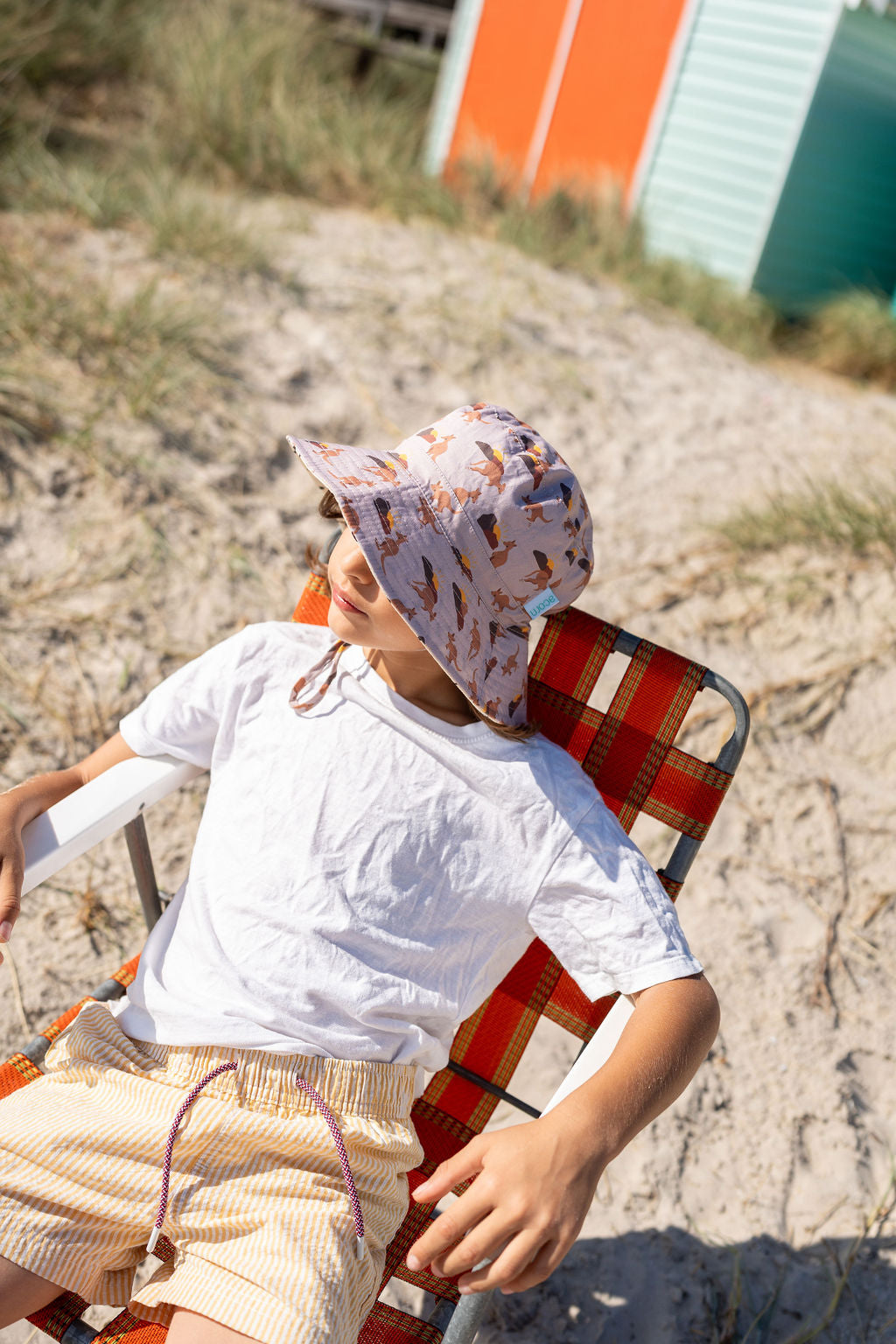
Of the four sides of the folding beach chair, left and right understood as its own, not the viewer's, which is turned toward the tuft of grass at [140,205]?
right

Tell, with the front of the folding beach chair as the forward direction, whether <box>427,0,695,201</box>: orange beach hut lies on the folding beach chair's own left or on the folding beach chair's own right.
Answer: on the folding beach chair's own right

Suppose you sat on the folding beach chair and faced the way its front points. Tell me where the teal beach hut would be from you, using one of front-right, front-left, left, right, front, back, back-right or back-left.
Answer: back-right

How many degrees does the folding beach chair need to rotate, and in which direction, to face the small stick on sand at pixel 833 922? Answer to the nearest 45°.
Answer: approximately 180°

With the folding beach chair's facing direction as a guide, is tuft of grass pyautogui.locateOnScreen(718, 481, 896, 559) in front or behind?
behind

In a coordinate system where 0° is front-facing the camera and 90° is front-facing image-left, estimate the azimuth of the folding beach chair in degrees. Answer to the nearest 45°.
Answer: approximately 45°
